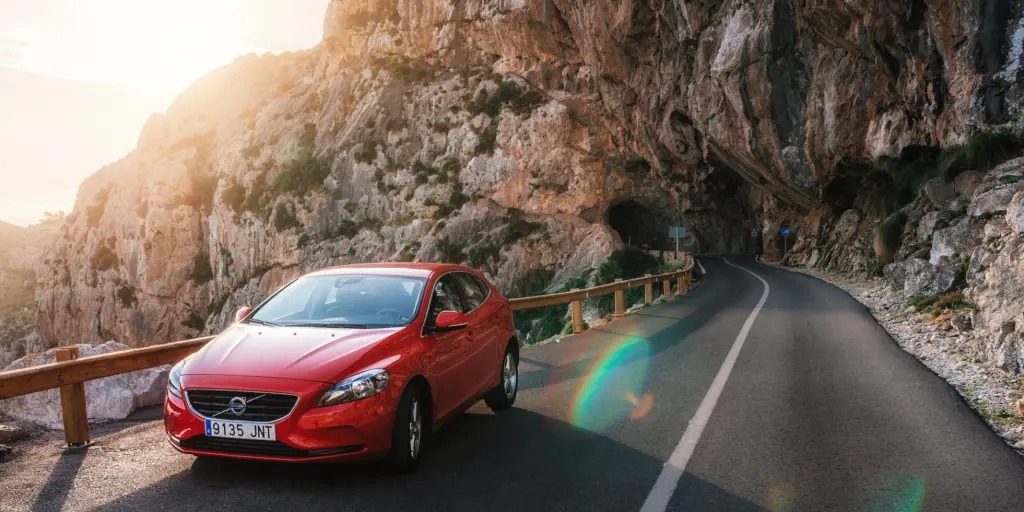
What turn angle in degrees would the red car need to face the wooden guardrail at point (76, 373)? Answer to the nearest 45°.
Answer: approximately 90° to its right

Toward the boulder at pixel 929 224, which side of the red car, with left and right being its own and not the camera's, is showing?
back

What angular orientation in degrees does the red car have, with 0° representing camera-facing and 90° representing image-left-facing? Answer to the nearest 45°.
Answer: approximately 45°

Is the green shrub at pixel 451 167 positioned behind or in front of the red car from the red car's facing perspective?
behind

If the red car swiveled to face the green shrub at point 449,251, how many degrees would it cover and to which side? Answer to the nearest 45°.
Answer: approximately 135° to its right

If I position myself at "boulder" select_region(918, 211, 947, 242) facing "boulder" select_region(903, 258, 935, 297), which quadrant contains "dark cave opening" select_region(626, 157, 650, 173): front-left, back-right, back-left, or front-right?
back-right

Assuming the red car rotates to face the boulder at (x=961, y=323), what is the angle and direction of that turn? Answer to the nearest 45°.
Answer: approximately 135° to its left

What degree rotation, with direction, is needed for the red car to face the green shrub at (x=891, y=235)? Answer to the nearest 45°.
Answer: approximately 180°

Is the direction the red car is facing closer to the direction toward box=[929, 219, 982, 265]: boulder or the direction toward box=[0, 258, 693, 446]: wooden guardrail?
the wooden guardrail
